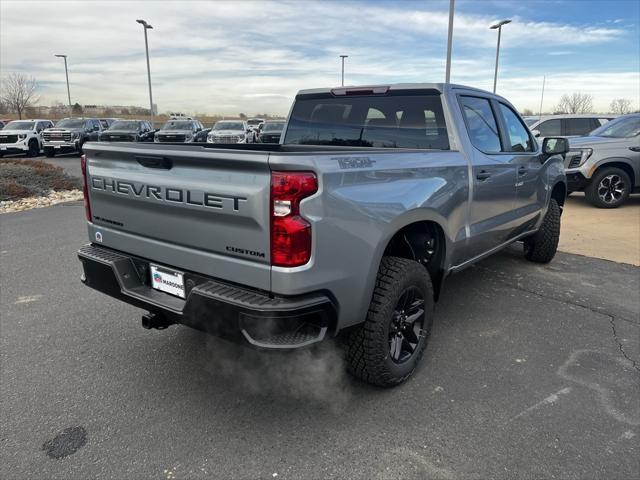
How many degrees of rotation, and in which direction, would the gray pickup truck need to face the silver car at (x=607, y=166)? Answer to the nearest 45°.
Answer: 0° — it already faces it

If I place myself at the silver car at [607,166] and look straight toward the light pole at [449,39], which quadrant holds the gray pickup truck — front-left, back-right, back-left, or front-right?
back-left

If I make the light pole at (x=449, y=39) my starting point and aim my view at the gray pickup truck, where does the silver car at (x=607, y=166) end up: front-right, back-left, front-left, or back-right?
front-left

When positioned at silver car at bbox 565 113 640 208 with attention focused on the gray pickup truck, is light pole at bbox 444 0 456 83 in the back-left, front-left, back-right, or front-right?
back-right

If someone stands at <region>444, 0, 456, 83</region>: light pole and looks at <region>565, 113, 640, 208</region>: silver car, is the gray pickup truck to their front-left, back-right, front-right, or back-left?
front-right

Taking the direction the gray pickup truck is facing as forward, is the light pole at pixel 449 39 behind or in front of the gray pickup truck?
in front

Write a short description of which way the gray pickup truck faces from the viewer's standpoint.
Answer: facing away from the viewer and to the right of the viewer

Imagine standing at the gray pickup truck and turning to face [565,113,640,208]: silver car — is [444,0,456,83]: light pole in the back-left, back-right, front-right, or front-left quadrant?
front-left
